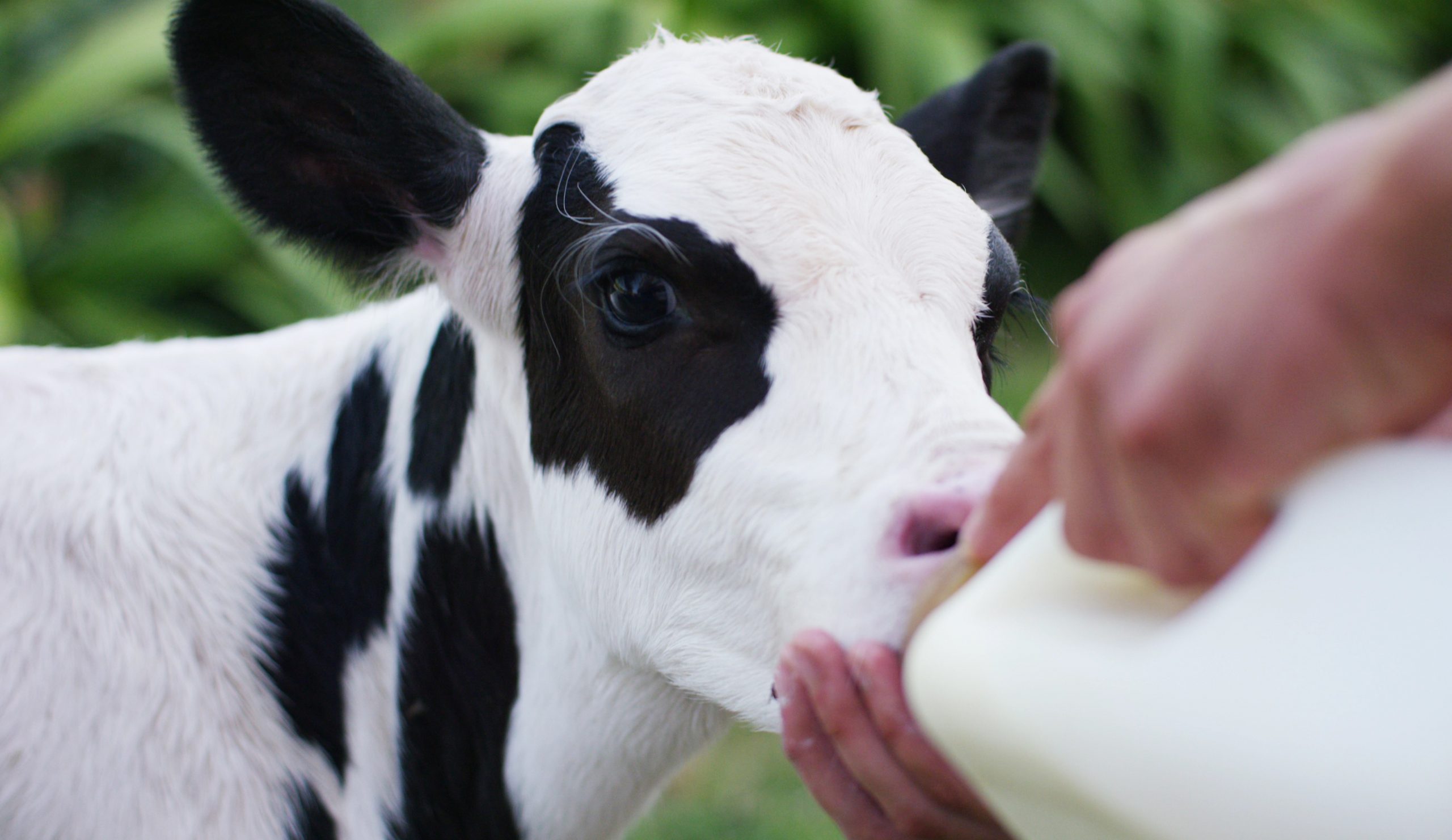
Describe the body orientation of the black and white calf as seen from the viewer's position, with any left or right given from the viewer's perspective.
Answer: facing the viewer and to the right of the viewer
